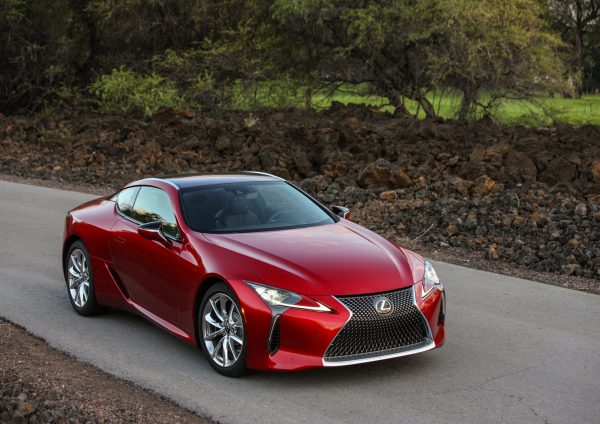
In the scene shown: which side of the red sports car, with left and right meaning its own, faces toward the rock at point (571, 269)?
left

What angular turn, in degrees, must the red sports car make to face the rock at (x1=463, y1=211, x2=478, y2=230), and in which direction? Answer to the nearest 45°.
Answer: approximately 90° to its left

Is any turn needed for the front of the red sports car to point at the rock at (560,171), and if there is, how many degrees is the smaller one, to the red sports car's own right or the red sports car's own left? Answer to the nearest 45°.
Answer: approximately 90° to the red sports car's own left

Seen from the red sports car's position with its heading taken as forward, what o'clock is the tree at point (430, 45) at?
The tree is roughly at 8 o'clock from the red sports car.

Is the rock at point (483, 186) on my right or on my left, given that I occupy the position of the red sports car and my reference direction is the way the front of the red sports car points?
on my left

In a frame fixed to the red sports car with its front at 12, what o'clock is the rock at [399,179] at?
The rock is roughly at 8 o'clock from the red sports car.

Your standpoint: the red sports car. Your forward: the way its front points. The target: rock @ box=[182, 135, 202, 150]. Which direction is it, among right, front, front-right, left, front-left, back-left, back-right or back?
back-left

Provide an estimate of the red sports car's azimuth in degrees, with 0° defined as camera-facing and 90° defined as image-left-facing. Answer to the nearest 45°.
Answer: approximately 315°

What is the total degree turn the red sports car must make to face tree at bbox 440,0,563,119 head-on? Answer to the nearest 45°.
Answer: approximately 135° to its left

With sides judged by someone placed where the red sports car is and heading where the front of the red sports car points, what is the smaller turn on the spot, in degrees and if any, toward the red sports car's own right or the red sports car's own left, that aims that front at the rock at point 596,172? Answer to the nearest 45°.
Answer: approximately 90° to the red sports car's own left

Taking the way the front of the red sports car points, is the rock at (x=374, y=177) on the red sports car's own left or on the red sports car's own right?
on the red sports car's own left

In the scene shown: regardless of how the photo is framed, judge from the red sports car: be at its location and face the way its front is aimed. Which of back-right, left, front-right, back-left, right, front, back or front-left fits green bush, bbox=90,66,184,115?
back-left
